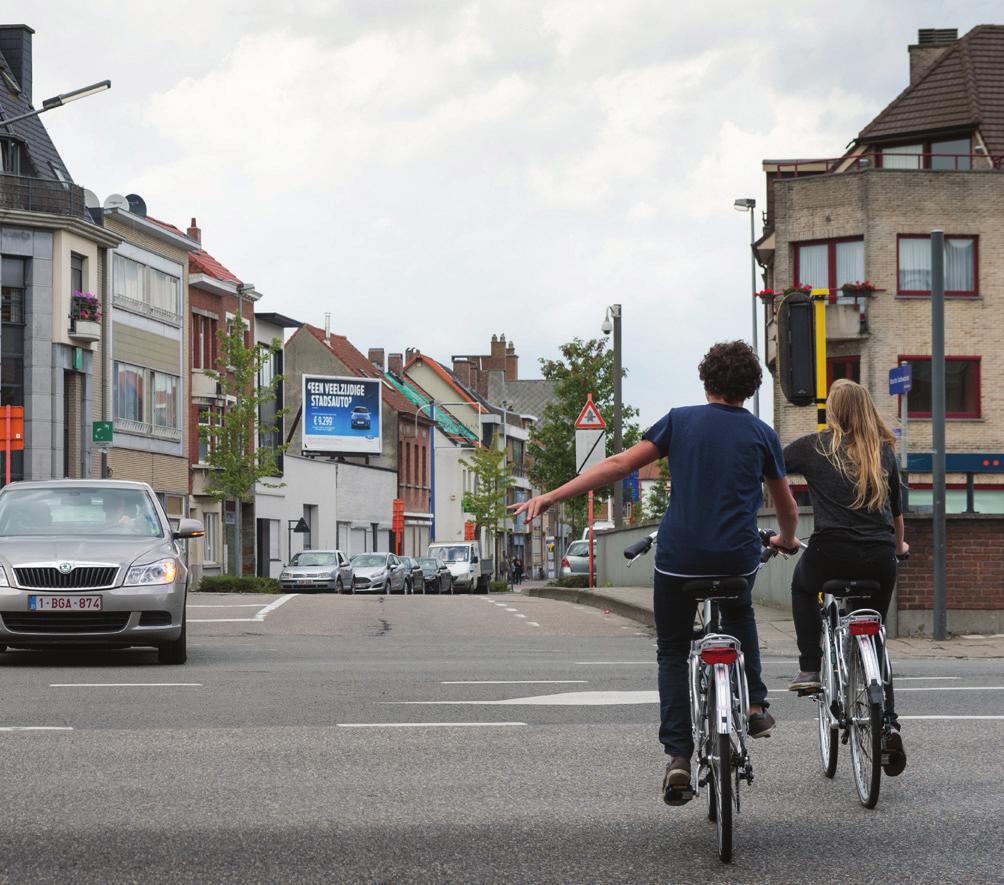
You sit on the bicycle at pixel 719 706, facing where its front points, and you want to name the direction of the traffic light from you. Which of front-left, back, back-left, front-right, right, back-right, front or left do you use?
front

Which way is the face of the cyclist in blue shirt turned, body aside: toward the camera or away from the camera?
away from the camera

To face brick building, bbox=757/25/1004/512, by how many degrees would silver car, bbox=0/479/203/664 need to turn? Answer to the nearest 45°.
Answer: approximately 135° to its left

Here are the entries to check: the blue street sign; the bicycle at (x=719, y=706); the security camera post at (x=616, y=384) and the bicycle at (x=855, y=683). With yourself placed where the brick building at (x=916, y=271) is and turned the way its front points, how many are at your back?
0

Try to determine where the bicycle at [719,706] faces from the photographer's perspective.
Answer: facing away from the viewer

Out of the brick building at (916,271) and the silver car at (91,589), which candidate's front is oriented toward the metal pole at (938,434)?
the brick building

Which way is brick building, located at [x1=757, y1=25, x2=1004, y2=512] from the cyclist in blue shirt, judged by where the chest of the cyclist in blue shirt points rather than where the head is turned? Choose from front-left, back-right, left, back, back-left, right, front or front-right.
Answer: front

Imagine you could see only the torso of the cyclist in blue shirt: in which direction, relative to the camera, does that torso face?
away from the camera

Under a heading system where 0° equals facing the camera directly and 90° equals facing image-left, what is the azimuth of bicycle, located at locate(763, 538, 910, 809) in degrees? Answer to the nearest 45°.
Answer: approximately 180°

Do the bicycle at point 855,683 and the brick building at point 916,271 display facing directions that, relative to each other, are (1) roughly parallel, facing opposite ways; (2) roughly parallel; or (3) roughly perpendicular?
roughly parallel, facing opposite ways

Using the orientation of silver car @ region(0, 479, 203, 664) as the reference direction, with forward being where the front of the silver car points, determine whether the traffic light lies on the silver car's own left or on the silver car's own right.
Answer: on the silver car's own left

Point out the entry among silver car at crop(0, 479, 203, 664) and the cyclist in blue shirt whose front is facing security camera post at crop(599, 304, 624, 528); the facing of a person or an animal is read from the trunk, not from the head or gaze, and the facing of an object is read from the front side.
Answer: the cyclist in blue shirt

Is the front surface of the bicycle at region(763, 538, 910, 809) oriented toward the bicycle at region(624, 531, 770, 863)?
no

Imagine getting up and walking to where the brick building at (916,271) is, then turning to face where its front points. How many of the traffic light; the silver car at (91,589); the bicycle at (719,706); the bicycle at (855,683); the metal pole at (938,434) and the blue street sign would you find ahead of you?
6

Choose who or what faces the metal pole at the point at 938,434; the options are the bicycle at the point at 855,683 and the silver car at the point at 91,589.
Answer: the bicycle

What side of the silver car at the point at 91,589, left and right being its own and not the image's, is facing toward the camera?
front

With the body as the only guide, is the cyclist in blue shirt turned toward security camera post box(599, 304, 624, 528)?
yes

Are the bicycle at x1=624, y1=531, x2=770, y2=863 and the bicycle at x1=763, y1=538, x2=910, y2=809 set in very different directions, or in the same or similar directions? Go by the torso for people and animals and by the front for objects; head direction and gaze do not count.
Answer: same or similar directions

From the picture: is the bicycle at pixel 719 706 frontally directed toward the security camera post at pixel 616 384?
yes

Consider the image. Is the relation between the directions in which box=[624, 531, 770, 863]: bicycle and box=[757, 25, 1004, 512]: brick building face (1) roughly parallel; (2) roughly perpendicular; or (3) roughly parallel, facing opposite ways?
roughly parallel, facing opposite ways

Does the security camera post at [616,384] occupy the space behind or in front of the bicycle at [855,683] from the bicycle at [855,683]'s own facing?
in front

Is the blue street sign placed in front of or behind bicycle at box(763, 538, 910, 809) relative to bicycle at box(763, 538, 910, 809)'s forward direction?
in front

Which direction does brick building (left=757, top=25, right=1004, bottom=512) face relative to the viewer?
toward the camera
